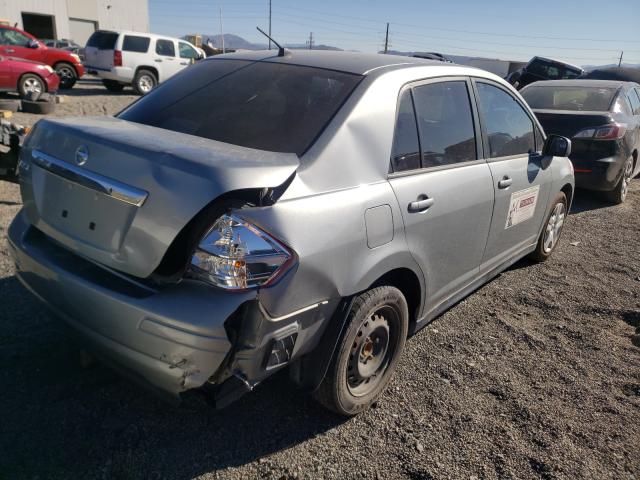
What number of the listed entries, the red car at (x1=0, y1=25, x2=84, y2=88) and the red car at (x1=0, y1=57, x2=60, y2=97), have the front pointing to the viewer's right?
2

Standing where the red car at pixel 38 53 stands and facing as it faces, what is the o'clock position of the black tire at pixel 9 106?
The black tire is roughly at 3 o'clock from the red car.

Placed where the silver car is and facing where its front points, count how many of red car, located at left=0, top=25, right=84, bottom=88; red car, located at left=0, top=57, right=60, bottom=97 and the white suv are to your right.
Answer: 0

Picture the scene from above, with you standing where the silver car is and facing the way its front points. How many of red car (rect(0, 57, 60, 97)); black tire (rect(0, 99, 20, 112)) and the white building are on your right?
0

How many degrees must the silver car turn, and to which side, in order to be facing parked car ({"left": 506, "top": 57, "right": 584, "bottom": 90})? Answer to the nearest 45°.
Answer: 0° — it already faces it

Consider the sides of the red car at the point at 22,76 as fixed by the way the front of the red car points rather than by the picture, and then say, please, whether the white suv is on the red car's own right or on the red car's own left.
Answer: on the red car's own left

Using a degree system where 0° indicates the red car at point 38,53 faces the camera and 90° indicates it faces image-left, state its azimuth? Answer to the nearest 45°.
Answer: approximately 270°

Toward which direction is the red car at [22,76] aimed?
to the viewer's right

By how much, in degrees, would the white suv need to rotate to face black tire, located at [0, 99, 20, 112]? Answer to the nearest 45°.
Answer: approximately 135° to its right

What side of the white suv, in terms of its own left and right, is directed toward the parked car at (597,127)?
right

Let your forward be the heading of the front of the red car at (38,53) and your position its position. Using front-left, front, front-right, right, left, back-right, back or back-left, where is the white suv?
front

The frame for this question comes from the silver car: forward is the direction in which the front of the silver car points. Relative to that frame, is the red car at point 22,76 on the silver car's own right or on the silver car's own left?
on the silver car's own left

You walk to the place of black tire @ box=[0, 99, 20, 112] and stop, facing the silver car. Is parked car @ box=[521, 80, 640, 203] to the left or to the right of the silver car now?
left

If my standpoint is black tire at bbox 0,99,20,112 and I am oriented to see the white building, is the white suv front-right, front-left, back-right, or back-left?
front-right

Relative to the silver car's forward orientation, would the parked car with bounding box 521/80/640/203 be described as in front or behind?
in front

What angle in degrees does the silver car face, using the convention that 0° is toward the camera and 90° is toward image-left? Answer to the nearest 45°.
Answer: approximately 225°

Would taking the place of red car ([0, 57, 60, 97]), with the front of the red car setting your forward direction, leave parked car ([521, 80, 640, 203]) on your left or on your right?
on your right

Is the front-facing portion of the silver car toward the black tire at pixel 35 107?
no

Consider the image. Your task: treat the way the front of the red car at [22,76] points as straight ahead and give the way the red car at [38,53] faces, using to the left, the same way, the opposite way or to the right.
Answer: the same way

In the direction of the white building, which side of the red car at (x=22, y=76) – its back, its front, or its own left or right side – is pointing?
left

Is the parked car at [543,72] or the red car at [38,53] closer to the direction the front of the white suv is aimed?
the parked car

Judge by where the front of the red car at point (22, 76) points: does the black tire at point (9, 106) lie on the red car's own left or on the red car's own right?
on the red car's own right

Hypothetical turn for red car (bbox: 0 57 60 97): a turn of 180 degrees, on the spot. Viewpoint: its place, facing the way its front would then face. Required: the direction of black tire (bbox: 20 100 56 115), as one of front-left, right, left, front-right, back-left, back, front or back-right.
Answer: left
